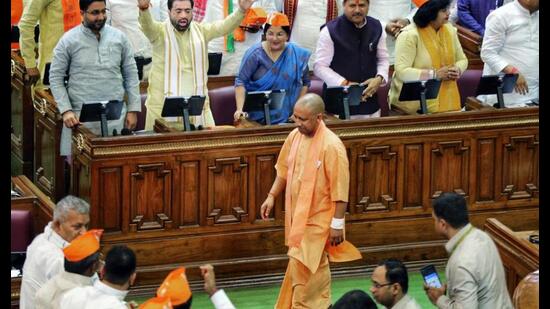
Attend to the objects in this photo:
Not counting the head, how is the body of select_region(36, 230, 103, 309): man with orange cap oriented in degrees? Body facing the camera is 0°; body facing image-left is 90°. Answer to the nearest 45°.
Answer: approximately 225°

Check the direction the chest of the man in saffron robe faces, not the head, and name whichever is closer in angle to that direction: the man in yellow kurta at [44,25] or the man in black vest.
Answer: the man in yellow kurta

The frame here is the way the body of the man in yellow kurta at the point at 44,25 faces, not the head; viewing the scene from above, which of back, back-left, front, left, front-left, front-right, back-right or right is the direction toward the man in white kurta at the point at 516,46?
front-left

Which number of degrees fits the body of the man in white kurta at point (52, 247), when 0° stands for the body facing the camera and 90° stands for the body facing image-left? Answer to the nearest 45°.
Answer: approximately 315°

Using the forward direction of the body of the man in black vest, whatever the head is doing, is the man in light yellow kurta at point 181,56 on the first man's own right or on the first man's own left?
on the first man's own right
